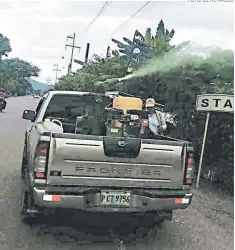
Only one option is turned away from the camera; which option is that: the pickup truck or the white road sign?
the pickup truck

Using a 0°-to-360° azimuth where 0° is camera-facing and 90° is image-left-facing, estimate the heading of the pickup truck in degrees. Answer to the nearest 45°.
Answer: approximately 180°

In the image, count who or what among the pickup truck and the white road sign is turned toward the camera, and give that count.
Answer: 1

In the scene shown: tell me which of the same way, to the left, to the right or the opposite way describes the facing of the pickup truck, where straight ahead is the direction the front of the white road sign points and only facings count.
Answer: the opposite way

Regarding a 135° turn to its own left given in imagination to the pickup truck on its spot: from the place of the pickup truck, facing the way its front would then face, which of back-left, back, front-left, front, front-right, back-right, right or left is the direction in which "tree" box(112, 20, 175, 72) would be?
back-right

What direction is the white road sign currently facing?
toward the camera
